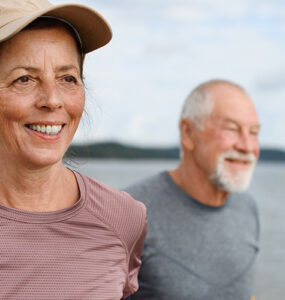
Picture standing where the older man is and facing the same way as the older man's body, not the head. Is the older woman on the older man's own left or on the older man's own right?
on the older man's own right
